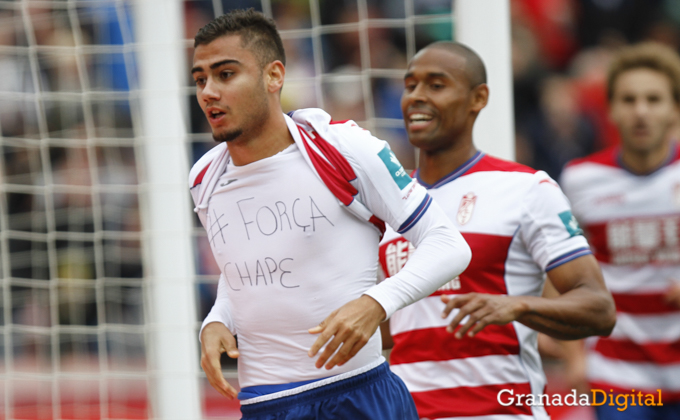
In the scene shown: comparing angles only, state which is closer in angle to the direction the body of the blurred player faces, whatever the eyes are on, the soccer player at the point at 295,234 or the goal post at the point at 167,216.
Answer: the soccer player

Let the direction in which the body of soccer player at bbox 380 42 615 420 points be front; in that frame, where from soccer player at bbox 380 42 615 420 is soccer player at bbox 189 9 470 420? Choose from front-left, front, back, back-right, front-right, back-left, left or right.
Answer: front

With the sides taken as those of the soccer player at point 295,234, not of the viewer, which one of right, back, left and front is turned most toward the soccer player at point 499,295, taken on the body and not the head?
back

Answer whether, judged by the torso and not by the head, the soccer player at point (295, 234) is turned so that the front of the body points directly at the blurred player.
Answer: no

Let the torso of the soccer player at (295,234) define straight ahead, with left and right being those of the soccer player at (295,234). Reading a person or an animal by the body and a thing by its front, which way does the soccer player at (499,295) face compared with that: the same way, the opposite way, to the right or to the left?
the same way

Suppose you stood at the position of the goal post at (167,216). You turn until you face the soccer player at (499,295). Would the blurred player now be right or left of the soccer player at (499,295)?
left

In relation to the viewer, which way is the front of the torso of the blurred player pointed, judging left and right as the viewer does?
facing the viewer

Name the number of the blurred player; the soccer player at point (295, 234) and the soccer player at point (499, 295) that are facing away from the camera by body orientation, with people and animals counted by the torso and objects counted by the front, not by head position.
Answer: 0

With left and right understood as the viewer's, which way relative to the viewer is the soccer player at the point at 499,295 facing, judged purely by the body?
facing the viewer and to the left of the viewer

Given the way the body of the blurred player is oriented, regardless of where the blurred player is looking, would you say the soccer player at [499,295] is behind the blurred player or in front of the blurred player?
in front

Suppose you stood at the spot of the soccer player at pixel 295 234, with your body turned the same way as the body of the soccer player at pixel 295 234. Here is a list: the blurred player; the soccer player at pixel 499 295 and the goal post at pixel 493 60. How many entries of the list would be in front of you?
0

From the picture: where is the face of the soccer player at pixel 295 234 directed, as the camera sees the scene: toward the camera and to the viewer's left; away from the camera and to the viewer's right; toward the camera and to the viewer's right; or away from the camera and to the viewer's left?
toward the camera and to the viewer's left

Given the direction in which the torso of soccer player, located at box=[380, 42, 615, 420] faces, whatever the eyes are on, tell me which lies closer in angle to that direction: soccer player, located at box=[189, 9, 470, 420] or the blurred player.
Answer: the soccer player

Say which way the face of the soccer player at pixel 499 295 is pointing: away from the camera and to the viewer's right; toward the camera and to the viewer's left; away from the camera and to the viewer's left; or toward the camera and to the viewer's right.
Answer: toward the camera and to the viewer's left

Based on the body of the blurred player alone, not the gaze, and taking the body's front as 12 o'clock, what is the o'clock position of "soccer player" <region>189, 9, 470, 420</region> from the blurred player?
The soccer player is roughly at 1 o'clock from the blurred player.

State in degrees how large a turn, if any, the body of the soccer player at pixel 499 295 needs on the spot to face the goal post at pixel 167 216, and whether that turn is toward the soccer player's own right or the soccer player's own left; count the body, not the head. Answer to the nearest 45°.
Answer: approximately 90° to the soccer player's own right
